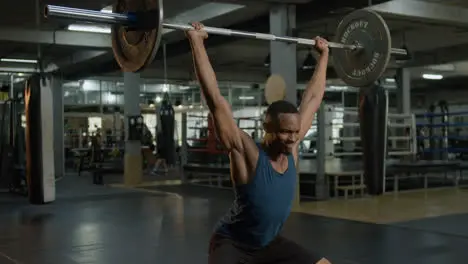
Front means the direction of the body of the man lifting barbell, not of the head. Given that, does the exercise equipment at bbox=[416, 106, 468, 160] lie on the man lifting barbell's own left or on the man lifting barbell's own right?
on the man lifting barbell's own left

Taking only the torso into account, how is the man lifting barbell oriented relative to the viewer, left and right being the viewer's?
facing the viewer and to the right of the viewer

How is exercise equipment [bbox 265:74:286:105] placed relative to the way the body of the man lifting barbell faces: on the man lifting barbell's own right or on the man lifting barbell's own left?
on the man lifting barbell's own left

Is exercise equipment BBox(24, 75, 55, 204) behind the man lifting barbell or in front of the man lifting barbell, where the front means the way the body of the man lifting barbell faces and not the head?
behind

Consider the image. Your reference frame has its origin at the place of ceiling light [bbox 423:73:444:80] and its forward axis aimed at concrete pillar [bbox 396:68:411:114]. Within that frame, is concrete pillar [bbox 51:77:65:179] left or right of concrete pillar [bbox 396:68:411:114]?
right

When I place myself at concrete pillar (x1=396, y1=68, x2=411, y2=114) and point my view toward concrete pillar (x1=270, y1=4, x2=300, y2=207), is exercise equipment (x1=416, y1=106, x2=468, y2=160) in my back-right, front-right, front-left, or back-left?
front-left

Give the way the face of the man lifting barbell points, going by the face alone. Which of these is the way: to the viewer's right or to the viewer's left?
to the viewer's right

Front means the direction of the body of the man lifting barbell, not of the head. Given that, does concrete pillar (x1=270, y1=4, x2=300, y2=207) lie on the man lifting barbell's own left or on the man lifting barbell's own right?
on the man lifting barbell's own left
